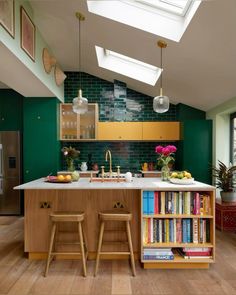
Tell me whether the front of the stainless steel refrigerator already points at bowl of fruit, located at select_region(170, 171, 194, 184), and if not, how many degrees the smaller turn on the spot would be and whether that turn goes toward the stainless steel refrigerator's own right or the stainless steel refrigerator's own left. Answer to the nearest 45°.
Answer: approximately 45° to the stainless steel refrigerator's own left

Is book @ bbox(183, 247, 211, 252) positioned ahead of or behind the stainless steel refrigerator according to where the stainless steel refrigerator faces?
ahead

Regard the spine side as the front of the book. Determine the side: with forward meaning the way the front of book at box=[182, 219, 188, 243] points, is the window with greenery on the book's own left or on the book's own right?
on the book's own left

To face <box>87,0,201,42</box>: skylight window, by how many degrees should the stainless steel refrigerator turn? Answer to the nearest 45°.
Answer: approximately 45° to its left

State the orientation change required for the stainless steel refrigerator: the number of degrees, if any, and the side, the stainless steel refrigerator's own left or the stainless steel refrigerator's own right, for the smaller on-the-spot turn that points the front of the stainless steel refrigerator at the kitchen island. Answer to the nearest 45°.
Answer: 0° — it already faces it

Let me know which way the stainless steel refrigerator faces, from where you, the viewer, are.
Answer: facing the viewer

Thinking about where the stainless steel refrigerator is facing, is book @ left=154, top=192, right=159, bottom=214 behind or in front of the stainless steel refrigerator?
in front
